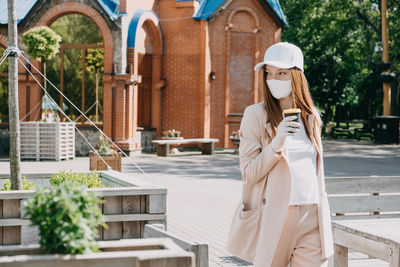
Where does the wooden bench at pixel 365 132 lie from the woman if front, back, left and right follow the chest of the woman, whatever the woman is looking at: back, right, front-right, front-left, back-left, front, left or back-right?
back-left

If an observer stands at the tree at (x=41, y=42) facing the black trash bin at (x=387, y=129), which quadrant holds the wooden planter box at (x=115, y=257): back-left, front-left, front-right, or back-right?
back-right

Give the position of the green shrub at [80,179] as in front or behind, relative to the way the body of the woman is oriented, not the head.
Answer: behind

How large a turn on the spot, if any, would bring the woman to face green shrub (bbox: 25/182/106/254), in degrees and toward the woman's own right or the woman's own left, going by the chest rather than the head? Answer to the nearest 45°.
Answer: approximately 90° to the woman's own right

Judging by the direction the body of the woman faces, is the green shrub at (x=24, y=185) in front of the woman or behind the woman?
behind

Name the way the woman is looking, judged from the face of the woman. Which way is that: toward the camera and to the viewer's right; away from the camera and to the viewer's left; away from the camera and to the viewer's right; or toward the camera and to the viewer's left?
toward the camera and to the viewer's left

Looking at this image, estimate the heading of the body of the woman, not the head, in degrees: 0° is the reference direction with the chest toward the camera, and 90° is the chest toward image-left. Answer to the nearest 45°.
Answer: approximately 315°
